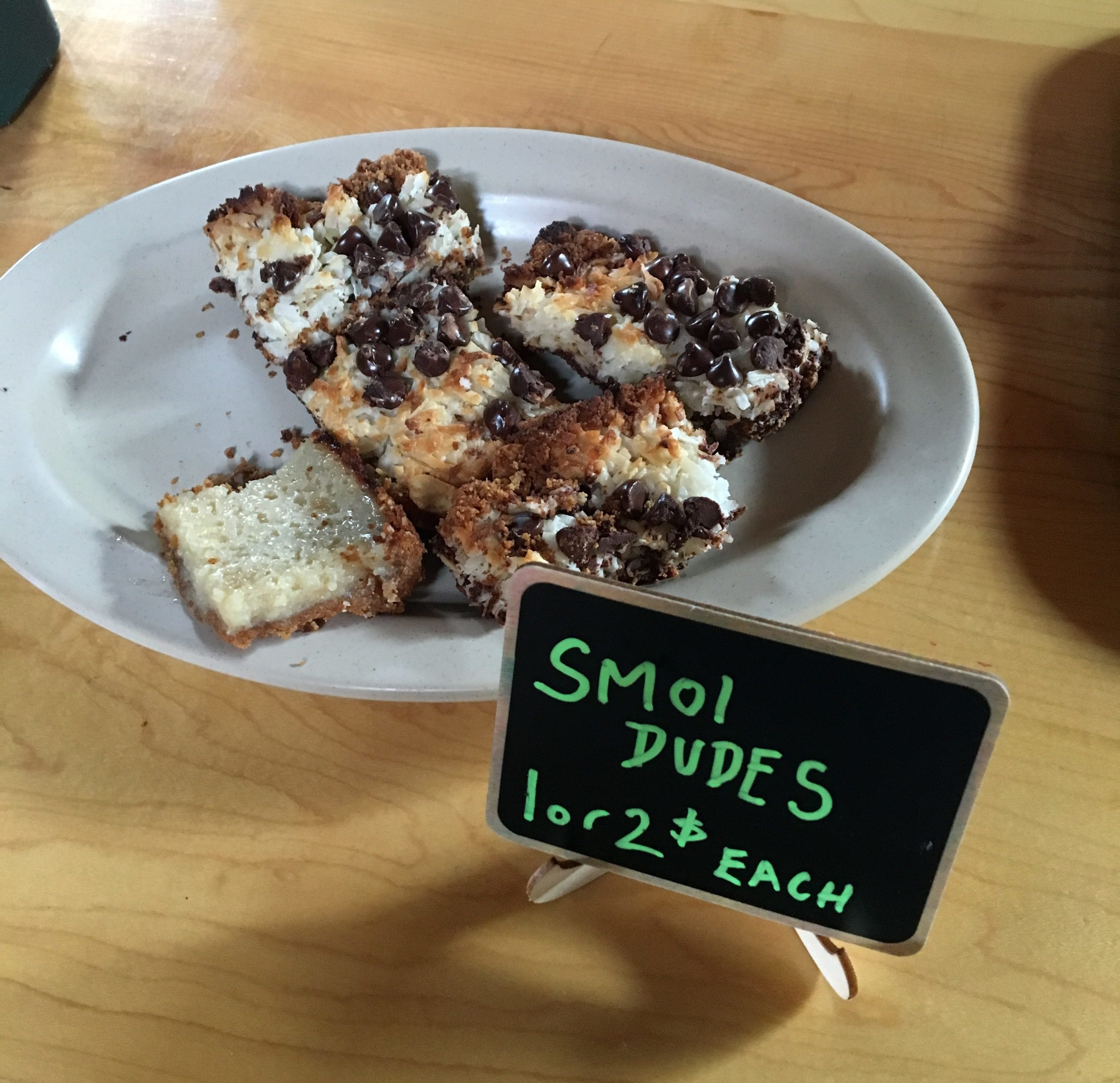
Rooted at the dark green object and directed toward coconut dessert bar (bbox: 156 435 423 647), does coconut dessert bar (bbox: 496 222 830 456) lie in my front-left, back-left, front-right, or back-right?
front-left

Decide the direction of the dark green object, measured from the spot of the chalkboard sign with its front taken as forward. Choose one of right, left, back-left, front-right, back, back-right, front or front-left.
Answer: back-right

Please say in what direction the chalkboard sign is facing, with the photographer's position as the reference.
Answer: facing the viewer
